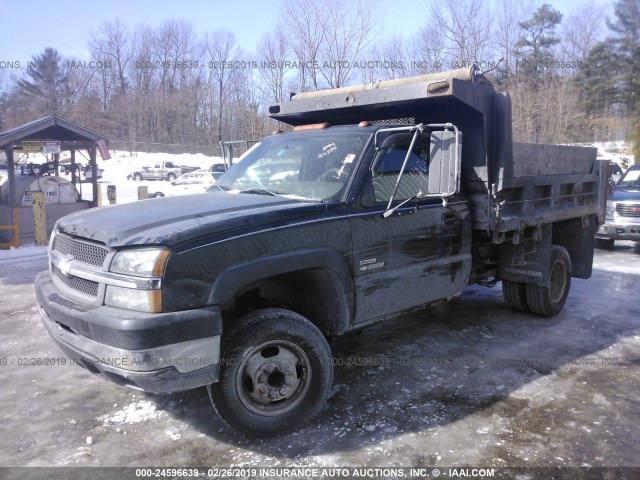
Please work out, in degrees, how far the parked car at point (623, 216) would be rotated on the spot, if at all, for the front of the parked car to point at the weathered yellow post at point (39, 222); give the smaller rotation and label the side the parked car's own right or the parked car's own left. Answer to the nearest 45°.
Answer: approximately 45° to the parked car's own right

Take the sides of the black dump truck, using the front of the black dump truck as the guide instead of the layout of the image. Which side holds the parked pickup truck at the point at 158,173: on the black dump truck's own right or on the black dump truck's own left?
on the black dump truck's own right

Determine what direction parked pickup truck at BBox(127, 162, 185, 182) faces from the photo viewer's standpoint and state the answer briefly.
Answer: facing to the left of the viewer

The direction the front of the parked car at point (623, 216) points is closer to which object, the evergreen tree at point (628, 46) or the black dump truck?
the black dump truck

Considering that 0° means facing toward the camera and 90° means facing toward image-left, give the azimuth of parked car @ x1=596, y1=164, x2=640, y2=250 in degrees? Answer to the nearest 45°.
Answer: approximately 0°

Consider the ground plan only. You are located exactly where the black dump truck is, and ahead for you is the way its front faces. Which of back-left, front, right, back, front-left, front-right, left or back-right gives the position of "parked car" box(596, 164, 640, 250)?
back

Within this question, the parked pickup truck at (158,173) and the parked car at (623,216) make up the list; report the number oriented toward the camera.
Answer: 1

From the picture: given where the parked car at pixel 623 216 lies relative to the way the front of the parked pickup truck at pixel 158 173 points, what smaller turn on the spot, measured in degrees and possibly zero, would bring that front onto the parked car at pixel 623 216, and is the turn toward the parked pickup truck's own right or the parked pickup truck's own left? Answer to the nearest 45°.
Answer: approximately 90° to the parked pickup truck's own left

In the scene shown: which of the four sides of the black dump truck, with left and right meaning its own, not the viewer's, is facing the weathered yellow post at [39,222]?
right

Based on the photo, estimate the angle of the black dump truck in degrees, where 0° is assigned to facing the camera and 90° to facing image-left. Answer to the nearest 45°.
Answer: approximately 45°

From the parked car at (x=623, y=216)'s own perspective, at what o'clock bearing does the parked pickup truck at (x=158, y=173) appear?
the parked pickup truck at (x=158, y=173) is roughly at 4 o'clock from the parked car at (x=623, y=216).

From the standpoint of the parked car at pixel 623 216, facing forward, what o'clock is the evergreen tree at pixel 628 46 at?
The evergreen tree is roughly at 6 o'clock from the parked car.

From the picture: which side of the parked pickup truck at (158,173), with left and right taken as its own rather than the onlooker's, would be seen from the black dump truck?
left
